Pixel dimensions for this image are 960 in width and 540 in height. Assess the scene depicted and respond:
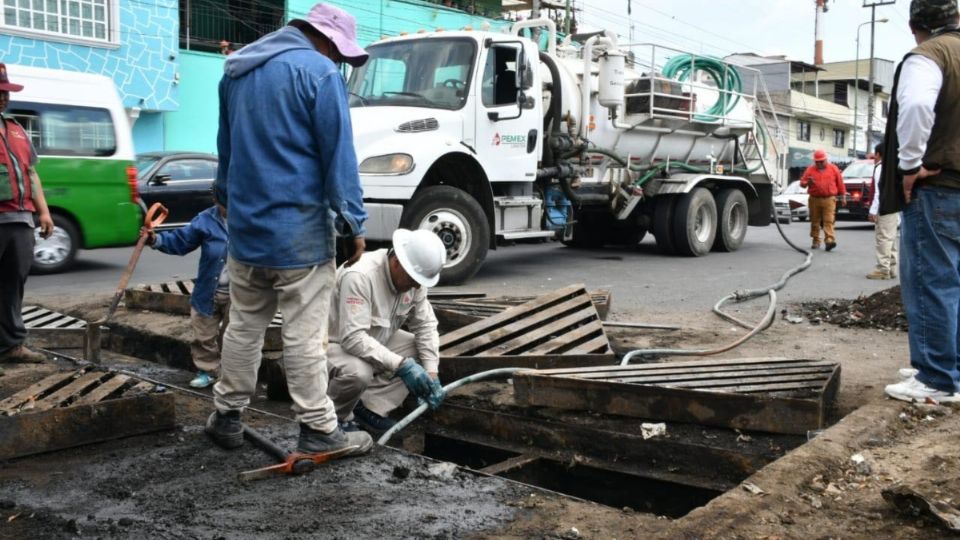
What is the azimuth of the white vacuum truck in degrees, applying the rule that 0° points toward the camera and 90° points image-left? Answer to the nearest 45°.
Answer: approximately 45°

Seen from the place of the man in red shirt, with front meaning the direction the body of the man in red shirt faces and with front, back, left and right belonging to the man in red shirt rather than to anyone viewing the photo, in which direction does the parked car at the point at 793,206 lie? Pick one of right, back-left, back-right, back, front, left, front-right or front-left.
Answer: back

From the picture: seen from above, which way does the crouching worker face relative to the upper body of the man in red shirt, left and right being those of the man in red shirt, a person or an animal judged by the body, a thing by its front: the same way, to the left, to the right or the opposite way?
to the left

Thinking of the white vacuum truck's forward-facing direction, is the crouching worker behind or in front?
in front

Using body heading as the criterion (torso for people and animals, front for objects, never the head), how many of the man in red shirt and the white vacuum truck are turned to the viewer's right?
0

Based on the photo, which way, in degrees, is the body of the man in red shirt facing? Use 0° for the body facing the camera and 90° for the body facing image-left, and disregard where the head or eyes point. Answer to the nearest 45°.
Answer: approximately 0°

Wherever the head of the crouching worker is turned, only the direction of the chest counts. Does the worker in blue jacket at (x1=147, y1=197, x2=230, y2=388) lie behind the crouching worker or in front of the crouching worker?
behind

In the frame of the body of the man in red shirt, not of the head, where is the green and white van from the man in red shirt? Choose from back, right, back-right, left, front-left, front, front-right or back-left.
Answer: front-right

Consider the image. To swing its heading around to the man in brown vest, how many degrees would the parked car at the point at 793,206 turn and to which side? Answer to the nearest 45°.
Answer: approximately 45° to its left

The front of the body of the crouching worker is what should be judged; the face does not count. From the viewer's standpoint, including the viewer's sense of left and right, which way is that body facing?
facing the viewer and to the right of the viewer

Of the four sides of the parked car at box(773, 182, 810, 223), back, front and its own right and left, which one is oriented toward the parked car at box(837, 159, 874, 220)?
left

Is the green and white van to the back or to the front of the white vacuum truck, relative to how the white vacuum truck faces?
to the front

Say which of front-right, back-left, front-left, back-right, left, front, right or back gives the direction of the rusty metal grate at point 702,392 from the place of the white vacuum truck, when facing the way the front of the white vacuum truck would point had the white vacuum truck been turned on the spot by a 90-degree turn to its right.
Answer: back-left

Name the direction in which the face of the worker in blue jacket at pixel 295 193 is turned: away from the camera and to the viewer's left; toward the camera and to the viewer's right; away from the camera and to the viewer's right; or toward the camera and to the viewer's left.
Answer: away from the camera and to the viewer's right
